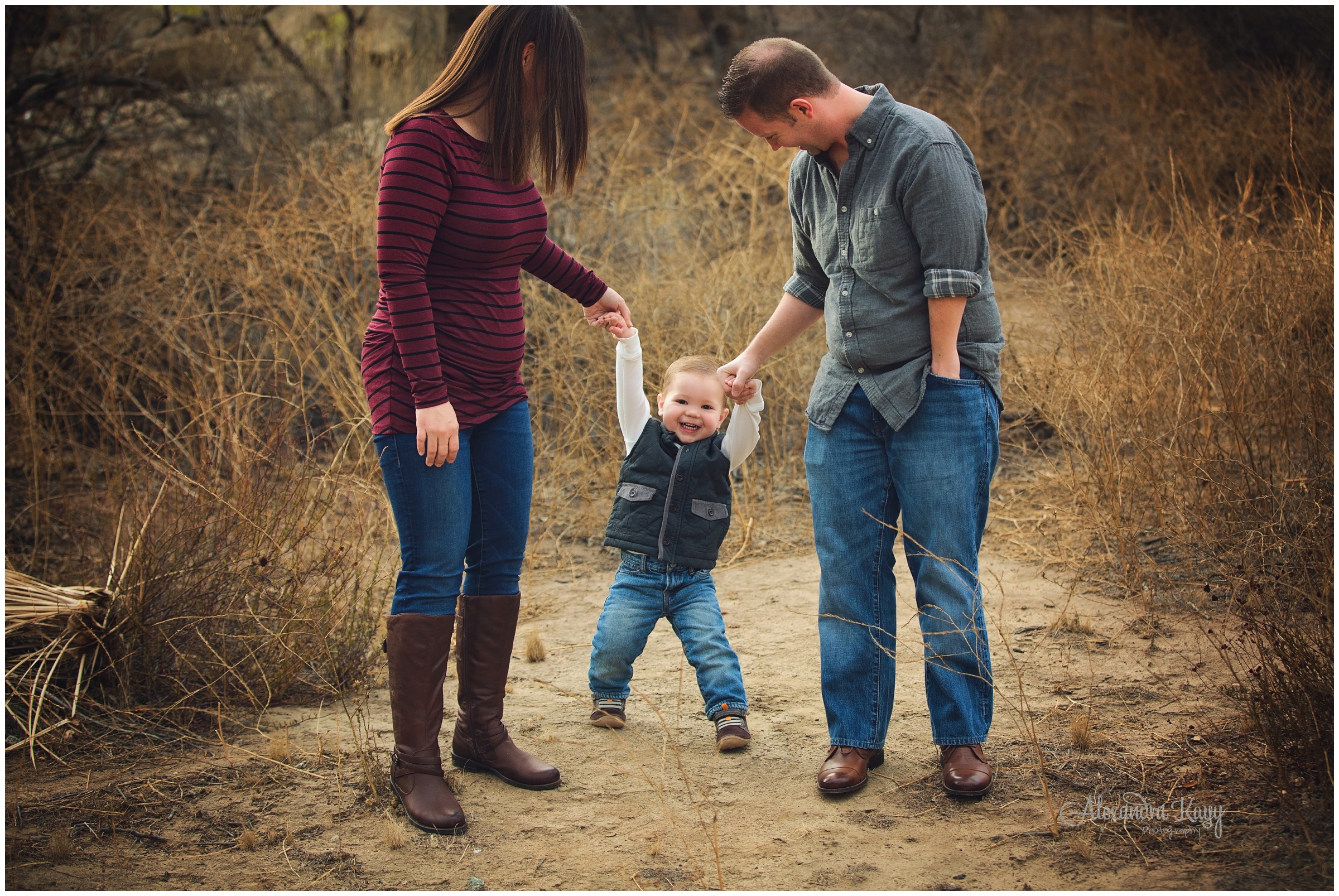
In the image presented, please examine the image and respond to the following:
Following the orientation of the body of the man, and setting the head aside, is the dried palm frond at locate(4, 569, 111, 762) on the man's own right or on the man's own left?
on the man's own right

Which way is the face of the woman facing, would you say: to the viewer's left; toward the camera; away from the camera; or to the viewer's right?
to the viewer's right

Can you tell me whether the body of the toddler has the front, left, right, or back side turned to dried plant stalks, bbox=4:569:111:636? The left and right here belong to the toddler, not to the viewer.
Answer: right

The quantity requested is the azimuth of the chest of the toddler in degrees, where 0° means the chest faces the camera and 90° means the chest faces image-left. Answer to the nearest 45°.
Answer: approximately 0°

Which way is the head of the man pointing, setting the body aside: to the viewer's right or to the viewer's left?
to the viewer's left

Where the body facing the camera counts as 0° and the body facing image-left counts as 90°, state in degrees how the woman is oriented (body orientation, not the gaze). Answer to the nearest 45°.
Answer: approximately 315°

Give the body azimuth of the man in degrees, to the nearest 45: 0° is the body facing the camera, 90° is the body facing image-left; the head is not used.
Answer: approximately 45°

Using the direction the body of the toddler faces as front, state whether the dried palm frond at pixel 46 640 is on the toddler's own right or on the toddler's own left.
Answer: on the toddler's own right

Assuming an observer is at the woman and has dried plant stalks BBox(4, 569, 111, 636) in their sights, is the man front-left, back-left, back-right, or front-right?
back-right

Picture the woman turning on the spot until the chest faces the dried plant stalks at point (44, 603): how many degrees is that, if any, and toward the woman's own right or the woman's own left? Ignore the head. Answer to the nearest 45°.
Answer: approximately 180°
